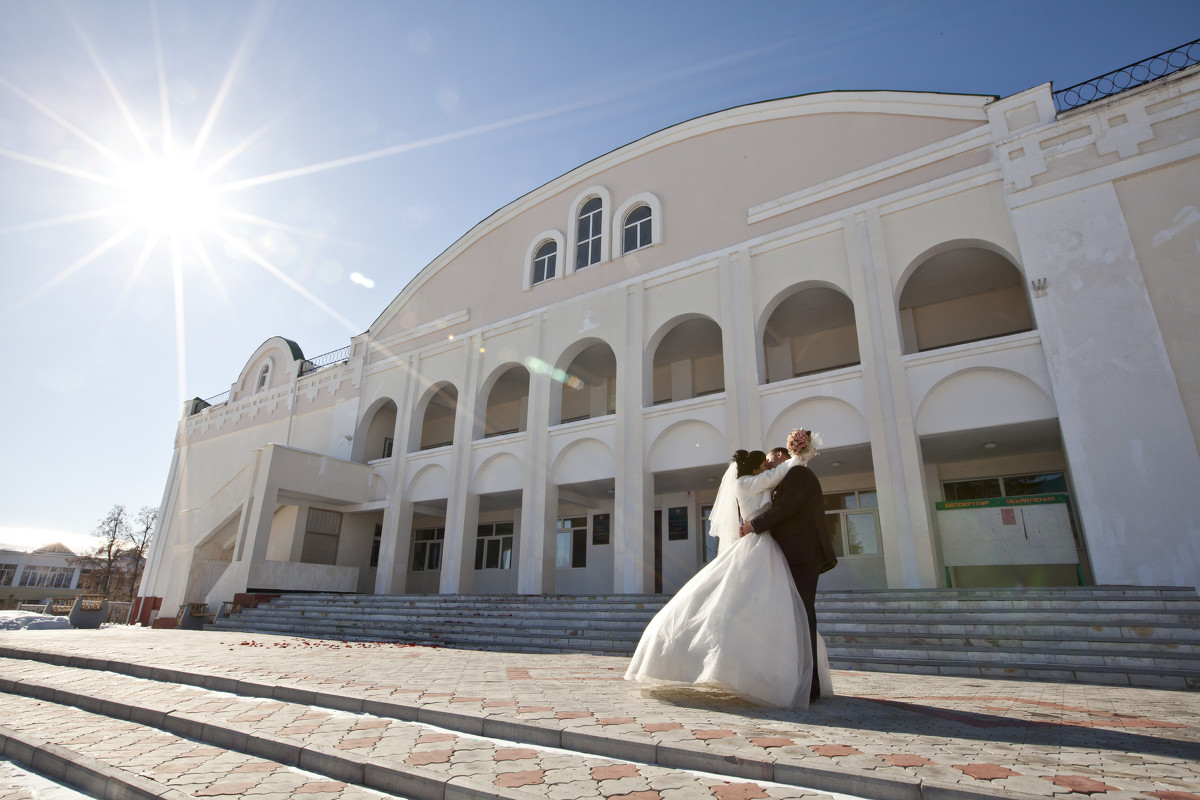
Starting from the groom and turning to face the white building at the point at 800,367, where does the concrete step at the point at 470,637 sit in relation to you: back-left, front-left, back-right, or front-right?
front-left

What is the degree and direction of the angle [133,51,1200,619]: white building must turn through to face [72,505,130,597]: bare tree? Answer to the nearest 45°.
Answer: approximately 90° to its right

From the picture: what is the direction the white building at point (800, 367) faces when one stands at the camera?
facing the viewer and to the left of the viewer

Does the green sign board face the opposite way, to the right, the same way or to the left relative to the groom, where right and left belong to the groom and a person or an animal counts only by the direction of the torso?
to the left

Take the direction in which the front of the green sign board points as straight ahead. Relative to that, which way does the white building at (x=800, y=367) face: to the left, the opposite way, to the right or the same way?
the same way

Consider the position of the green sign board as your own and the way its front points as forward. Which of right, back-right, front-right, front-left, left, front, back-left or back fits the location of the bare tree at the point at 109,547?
right

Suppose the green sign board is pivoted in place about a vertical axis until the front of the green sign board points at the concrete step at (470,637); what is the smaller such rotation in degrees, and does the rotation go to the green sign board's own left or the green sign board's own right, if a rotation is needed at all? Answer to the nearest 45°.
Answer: approximately 45° to the green sign board's own right

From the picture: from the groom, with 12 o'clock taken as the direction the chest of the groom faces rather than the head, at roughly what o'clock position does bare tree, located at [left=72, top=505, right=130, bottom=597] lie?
The bare tree is roughly at 1 o'clock from the groom.

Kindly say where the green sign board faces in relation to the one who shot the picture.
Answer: facing the viewer

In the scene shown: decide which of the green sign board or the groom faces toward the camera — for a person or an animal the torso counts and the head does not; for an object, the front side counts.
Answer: the green sign board

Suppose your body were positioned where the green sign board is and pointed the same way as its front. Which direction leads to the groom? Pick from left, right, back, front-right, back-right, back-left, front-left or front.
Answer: front

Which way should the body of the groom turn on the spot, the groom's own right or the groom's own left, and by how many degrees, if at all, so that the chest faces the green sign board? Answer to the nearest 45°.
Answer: approximately 135° to the groom's own right

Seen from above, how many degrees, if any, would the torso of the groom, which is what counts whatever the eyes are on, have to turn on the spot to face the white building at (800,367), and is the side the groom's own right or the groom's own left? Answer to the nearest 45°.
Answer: approximately 90° to the groom's own right

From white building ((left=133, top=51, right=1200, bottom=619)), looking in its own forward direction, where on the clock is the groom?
The groom is roughly at 11 o'clock from the white building.
